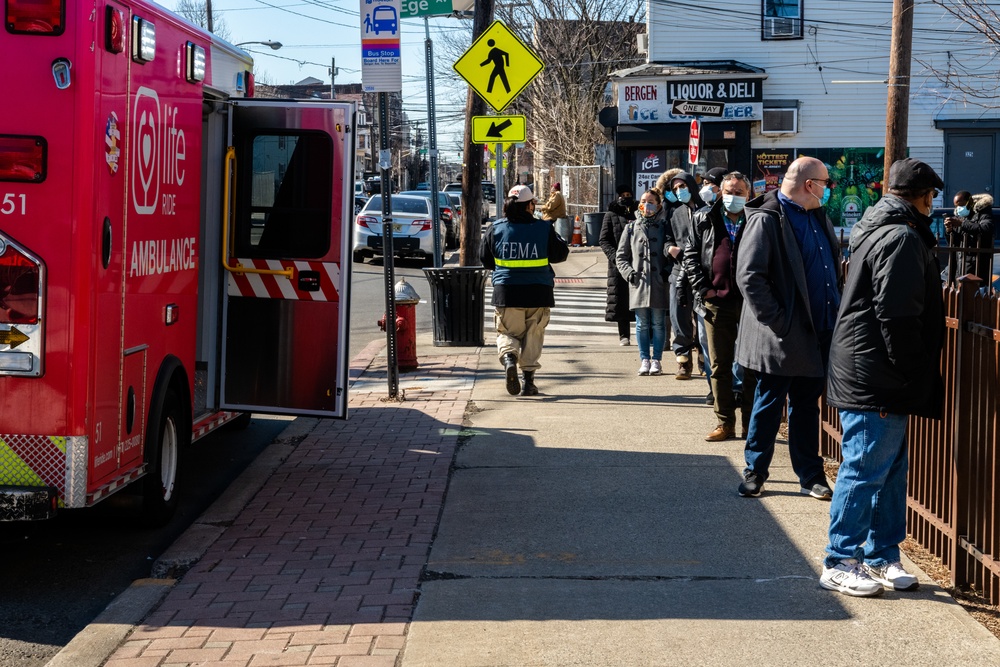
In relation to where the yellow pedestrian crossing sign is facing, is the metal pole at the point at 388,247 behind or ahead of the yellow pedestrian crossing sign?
ahead

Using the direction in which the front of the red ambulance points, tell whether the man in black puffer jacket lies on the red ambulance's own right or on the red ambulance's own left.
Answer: on the red ambulance's own right

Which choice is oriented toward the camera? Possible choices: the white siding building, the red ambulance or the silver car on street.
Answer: the white siding building

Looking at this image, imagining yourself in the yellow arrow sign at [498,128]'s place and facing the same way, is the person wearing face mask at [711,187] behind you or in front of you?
in front

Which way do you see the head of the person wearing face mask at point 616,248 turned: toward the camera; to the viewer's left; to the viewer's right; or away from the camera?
toward the camera

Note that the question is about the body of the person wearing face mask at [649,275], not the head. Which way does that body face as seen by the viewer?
toward the camera

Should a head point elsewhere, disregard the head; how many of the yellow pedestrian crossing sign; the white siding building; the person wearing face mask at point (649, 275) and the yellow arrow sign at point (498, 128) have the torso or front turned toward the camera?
4

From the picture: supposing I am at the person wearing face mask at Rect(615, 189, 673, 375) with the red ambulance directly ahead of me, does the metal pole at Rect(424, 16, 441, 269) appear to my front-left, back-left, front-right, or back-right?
back-right

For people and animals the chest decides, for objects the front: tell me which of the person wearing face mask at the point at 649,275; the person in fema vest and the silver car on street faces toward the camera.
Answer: the person wearing face mask

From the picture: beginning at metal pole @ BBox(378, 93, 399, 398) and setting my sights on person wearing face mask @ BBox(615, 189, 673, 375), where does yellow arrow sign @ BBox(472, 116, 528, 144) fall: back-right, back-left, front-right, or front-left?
front-left

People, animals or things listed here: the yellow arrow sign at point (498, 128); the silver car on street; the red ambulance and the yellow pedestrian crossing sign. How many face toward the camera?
2

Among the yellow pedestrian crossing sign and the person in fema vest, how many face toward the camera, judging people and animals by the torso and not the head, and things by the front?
1

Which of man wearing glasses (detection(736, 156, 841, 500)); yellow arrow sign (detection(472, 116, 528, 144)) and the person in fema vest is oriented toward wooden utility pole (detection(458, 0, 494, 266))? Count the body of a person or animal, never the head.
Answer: the person in fema vest

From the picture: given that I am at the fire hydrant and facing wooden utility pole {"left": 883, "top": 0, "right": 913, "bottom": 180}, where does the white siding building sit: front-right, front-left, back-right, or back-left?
front-left

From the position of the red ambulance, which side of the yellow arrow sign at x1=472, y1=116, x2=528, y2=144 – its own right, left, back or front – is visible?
front

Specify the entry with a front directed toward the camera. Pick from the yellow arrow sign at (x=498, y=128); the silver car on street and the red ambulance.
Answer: the yellow arrow sign

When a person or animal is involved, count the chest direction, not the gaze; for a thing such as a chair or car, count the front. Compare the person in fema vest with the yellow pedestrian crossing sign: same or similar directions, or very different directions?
very different directions

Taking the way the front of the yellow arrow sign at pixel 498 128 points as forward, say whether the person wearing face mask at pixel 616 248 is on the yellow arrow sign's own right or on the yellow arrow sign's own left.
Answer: on the yellow arrow sign's own left

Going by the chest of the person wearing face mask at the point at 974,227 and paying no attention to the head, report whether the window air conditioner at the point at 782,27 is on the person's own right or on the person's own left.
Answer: on the person's own right
